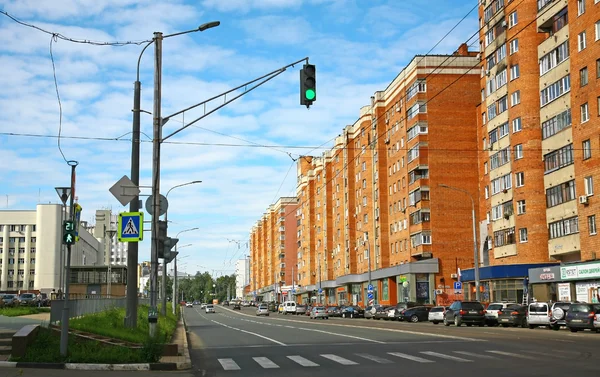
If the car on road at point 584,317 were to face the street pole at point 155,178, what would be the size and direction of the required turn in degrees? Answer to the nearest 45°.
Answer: approximately 180°

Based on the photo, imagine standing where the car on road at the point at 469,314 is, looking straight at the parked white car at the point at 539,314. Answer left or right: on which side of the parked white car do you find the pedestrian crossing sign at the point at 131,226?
right

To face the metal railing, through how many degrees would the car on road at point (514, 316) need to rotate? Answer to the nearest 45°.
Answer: approximately 180°

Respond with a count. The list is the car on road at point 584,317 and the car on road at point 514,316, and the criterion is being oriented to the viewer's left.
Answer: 0

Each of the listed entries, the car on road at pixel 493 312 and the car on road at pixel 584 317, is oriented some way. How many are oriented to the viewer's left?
0

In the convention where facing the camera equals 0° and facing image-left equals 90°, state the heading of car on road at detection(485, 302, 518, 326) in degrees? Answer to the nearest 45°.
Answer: approximately 225°

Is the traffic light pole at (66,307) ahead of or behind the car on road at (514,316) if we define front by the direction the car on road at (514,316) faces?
behind
